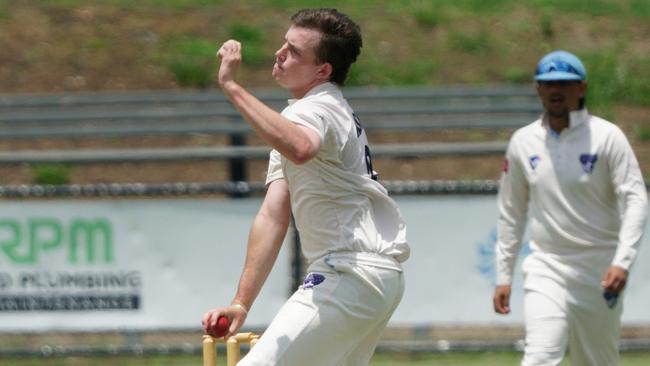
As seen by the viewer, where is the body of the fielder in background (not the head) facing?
toward the camera

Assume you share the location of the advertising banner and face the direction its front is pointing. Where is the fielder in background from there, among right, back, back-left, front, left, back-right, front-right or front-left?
front-left

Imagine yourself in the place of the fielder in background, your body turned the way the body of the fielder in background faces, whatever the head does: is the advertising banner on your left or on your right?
on your right

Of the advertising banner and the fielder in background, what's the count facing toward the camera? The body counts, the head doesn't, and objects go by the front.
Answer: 2

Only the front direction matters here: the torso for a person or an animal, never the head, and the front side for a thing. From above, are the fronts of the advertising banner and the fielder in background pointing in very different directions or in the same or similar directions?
same or similar directions
